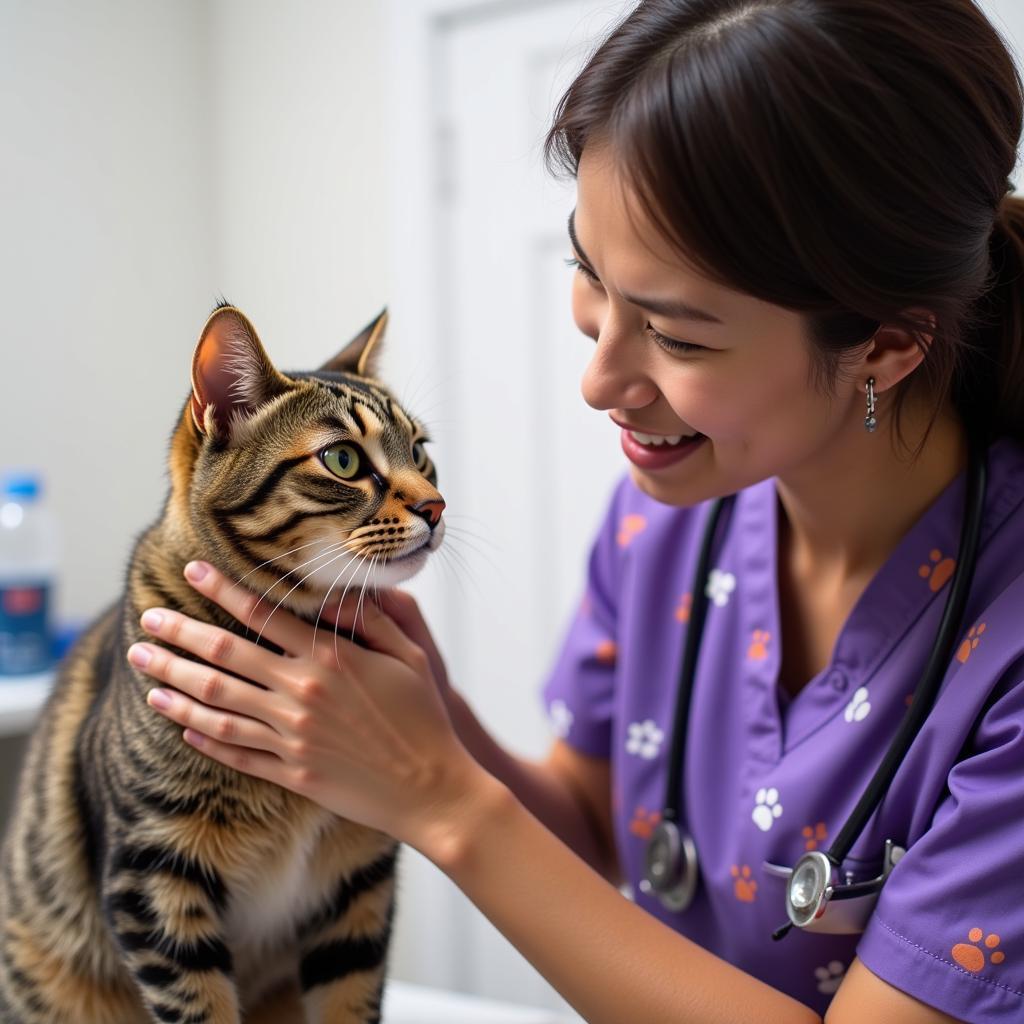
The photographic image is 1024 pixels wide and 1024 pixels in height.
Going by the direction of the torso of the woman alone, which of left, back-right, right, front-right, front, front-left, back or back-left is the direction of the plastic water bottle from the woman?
right

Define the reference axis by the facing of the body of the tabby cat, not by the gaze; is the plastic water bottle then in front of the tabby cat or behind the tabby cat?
behind

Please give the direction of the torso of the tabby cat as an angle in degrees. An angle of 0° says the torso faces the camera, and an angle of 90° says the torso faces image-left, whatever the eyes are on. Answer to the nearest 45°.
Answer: approximately 315°

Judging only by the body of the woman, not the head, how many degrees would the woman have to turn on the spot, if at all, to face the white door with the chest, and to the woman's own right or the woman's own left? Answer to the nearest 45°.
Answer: approximately 135° to the woman's own right

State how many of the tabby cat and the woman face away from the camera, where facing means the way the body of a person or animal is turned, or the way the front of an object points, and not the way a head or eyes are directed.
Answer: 0

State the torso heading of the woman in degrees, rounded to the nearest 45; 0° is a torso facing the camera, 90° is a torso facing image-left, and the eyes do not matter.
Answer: approximately 45°

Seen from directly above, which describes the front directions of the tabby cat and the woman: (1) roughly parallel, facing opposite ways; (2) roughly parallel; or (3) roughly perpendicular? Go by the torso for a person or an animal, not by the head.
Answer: roughly perpendicular
